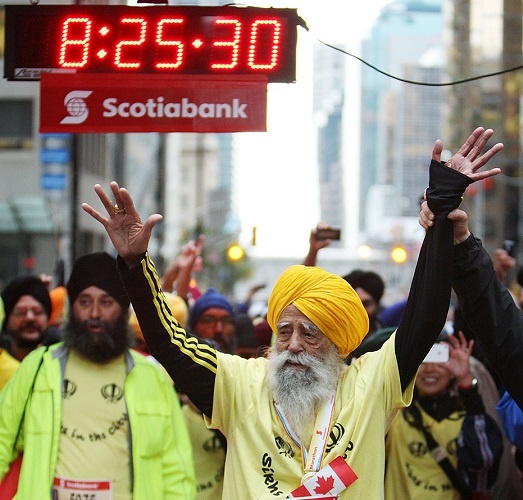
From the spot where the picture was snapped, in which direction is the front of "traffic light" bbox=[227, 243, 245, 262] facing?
facing the viewer

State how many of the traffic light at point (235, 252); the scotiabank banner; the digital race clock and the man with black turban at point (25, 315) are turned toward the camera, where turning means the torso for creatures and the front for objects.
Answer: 4

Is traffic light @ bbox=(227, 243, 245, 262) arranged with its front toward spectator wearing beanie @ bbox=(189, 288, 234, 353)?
yes

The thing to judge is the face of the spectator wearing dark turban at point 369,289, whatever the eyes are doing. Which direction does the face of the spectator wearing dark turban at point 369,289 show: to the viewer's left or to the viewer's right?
to the viewer's left

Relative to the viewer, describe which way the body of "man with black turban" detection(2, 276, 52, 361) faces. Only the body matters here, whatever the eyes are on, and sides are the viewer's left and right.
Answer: facing the viewer

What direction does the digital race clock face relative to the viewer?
toward the camera
